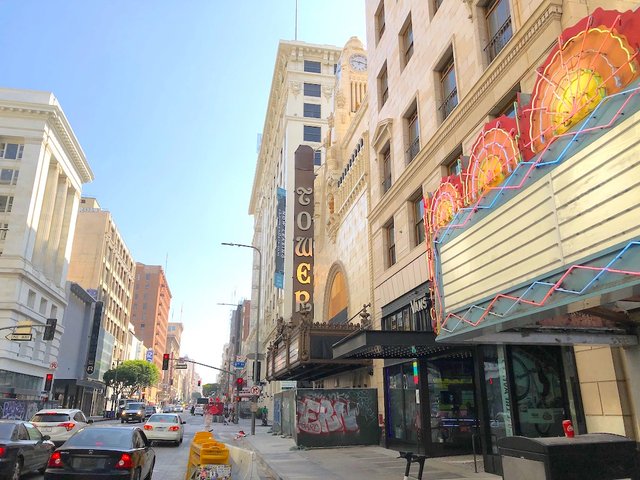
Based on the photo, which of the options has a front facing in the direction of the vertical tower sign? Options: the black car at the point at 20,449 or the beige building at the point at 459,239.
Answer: the black car

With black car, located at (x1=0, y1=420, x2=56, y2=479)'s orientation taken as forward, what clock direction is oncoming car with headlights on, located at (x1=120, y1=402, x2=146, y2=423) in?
The oncoming car with headlights on is roughly at 11 o'clock from the black car.

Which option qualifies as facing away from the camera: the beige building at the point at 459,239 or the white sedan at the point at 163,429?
the white sedan

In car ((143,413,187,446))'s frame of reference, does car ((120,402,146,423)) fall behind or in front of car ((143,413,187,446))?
in front

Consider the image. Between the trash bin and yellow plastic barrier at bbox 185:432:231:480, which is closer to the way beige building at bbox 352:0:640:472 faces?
the yellow plastic barrier

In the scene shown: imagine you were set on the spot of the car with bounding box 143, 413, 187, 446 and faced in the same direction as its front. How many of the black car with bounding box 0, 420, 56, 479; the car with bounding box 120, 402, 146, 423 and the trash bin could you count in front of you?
1

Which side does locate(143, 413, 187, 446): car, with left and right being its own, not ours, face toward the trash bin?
back

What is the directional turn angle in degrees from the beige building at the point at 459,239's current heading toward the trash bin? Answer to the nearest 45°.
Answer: approximately 45° to its left

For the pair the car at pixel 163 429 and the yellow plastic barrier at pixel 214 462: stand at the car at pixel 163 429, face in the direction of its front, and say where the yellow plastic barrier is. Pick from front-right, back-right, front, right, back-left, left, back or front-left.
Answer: back

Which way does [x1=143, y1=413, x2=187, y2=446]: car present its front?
away from the camera

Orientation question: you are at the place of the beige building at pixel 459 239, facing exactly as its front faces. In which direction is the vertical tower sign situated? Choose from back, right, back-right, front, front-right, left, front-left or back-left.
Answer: right

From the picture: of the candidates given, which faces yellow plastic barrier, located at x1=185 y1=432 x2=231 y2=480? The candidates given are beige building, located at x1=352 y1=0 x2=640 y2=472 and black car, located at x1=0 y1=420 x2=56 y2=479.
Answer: the beige building

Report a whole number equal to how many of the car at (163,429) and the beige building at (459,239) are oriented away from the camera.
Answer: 1

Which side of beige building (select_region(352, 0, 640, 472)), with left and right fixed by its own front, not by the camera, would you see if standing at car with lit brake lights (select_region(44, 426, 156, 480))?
front

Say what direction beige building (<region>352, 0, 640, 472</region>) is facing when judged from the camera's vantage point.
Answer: facing the viewer and to the left of the viewer

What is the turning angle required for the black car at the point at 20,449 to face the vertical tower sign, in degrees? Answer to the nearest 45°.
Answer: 0° — it already faces it
